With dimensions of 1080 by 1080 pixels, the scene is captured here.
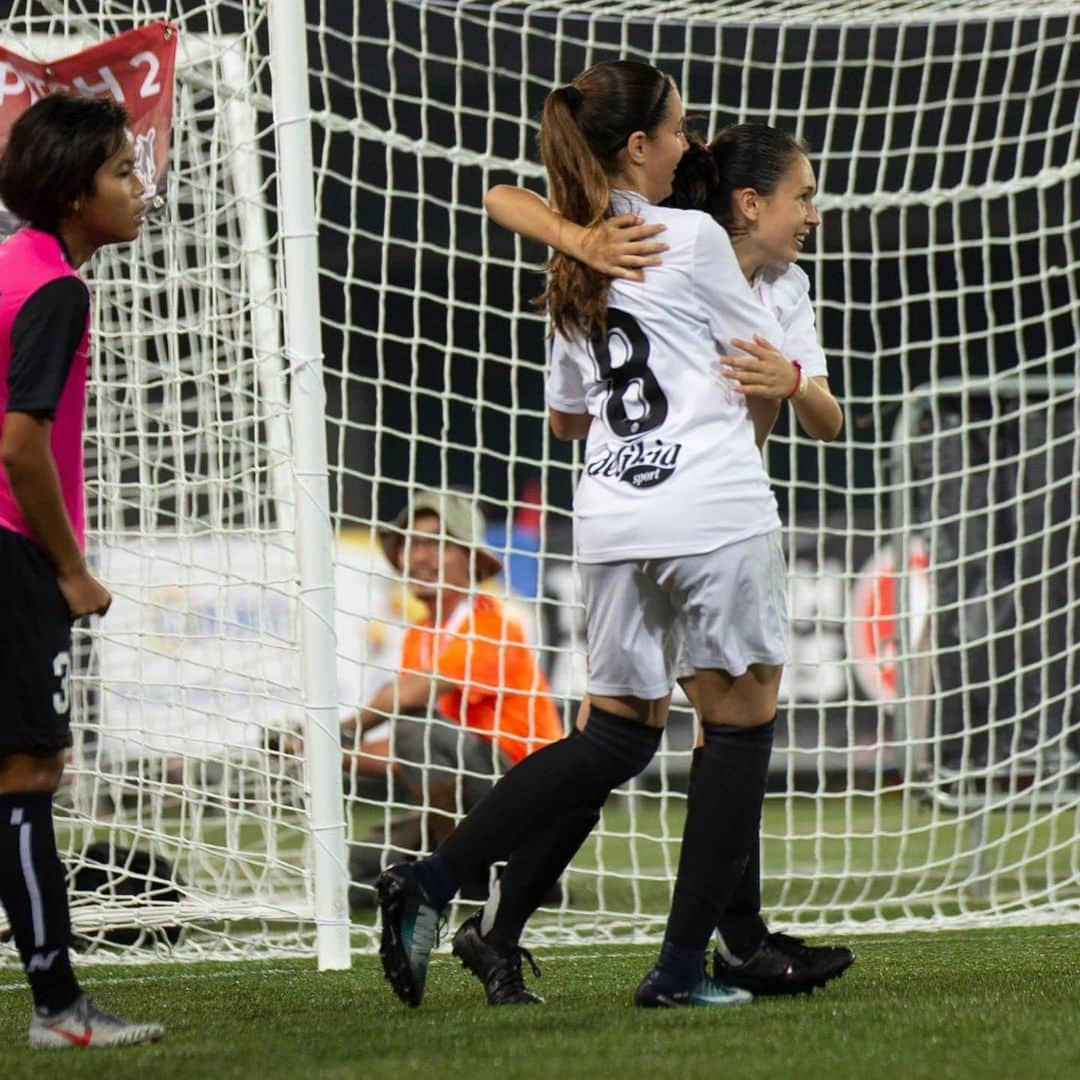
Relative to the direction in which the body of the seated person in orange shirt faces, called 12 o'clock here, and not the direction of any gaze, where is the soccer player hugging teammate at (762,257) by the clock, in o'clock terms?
The soccer player hugging teammate is roughly at 10 o'clock from the seated person in orange shirt.

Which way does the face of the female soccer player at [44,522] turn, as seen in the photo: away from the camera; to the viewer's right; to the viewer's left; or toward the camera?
to the viewer's right

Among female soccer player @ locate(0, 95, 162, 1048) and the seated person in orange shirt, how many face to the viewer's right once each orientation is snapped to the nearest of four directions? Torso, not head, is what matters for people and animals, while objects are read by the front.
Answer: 1

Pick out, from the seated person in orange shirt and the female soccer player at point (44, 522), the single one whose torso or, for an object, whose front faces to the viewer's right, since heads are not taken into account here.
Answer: the female soccer player

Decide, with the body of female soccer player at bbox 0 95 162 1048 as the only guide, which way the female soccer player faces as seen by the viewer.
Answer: to the viewer's right

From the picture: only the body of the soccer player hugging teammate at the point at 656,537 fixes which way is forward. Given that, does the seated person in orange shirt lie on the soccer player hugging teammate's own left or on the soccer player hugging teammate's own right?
on the soccer player hugging teammate's own left

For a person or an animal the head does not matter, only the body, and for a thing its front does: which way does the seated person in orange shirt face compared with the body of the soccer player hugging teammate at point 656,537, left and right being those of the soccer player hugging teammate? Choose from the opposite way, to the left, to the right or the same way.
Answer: the opposite way

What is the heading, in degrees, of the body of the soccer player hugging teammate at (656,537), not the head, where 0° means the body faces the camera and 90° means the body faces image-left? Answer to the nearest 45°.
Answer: approximately 225°

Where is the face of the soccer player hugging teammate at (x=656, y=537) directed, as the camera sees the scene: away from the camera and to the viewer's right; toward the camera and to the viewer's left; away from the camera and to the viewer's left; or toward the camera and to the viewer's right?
away from the camera and to the viewer's right

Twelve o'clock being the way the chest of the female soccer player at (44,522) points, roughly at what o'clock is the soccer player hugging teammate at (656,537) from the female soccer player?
The soccer player hugging teammate is roughly at 12 o'clock from the female soccer player.

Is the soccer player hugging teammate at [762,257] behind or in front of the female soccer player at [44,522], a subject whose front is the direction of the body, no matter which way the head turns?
in front

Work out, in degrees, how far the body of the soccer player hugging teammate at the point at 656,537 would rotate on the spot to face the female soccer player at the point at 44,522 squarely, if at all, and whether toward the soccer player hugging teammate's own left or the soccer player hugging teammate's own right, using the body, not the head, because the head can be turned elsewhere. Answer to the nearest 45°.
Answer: approximately 135° to the soccer player hugging teammate's own left

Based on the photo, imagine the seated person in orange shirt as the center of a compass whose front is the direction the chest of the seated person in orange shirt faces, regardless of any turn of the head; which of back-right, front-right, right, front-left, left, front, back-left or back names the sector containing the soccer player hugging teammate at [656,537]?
front-left
